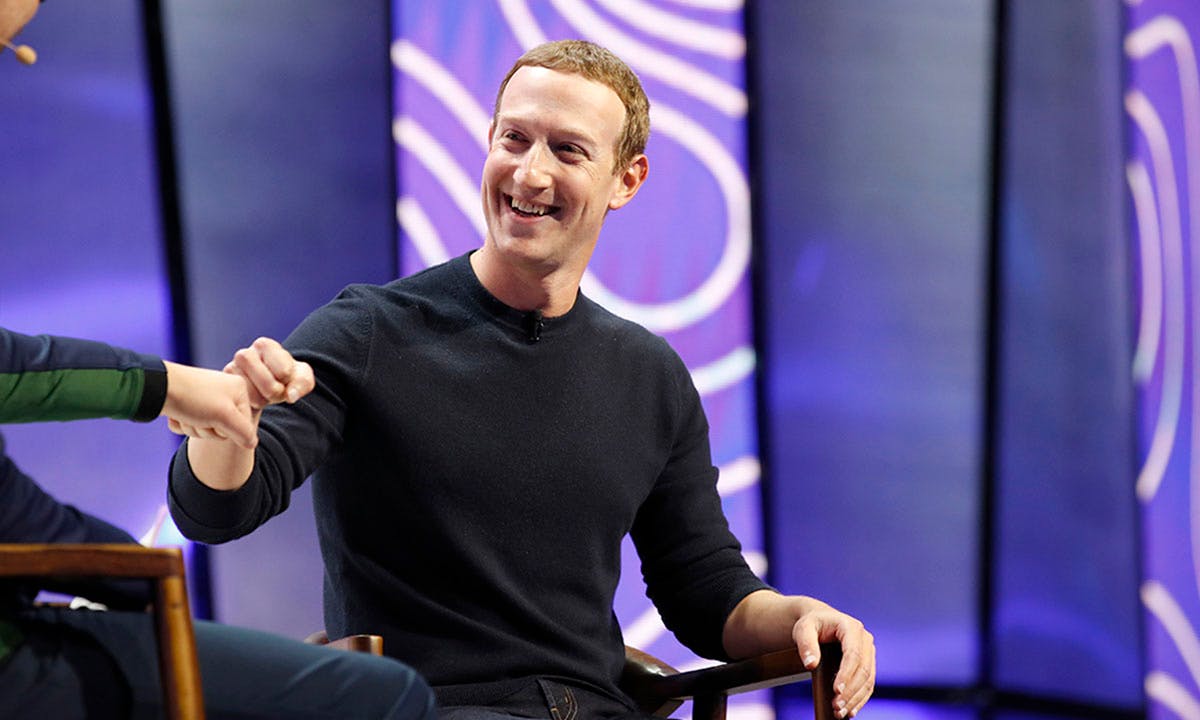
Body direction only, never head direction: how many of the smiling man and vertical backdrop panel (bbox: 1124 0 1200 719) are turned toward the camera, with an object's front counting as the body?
2

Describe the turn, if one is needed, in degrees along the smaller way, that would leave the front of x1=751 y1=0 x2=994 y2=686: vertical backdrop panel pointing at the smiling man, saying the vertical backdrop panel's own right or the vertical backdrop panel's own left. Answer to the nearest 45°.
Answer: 0° — it already faces them

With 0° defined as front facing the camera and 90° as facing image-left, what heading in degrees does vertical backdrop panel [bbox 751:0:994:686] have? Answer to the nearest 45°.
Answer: approximately 0°

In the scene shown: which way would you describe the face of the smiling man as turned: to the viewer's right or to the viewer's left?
to the viewer's left

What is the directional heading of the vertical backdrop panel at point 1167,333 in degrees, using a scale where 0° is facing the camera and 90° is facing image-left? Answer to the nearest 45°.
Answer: approximately 0°

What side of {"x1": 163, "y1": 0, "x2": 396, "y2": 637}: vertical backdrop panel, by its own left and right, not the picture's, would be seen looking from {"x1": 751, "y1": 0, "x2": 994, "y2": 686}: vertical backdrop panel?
left

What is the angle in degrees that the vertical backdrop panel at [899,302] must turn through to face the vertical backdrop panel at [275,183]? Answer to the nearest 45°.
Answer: approximately 90° to its right

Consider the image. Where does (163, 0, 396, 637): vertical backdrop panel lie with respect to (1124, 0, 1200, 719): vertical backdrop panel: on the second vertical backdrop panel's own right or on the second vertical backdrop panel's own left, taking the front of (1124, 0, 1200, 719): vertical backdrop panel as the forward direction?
on the second vertical backdrop panel's own right

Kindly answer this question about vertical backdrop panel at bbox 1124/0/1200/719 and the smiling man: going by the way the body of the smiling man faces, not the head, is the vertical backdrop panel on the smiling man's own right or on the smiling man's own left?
on the smiling man's own left
